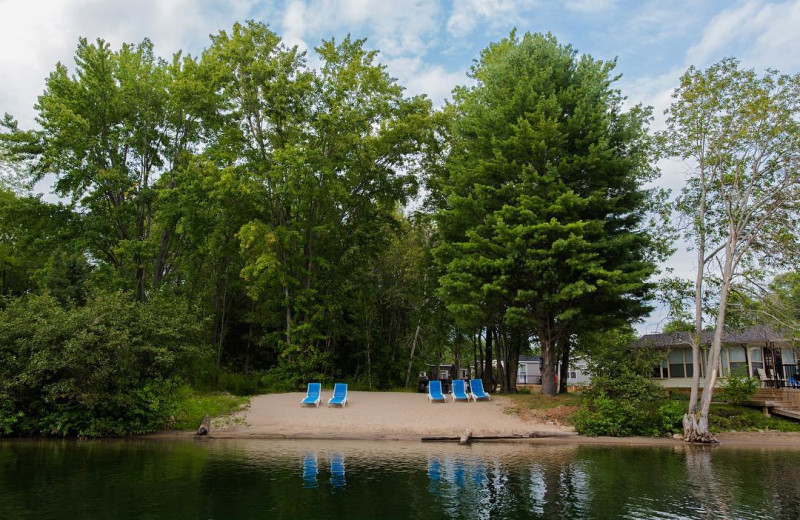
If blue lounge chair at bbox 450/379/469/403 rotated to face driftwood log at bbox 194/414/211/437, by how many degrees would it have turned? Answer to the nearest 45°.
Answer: approximately 45° to its right

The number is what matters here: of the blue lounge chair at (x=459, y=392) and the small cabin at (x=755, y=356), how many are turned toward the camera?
2

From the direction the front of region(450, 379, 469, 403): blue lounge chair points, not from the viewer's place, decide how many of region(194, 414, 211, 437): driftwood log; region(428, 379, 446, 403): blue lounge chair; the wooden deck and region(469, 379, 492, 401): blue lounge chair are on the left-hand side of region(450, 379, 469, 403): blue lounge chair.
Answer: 2

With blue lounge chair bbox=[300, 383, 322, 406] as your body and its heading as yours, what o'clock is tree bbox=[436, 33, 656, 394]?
The tree is roughly at 8 o'clock from the blue lounge chair.

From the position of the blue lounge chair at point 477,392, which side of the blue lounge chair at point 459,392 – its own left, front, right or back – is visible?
left

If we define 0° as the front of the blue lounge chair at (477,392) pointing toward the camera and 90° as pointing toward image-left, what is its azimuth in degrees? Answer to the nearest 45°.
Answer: approximately 315°

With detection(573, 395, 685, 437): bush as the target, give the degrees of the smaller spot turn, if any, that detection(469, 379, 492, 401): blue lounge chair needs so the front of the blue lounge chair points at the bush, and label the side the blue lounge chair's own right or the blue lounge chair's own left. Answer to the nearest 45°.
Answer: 0° — it already faces it

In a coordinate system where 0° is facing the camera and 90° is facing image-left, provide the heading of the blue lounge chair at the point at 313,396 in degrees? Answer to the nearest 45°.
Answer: approximately 45°

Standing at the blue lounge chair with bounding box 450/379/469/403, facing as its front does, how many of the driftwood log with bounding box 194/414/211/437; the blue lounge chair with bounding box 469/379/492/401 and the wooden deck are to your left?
2
